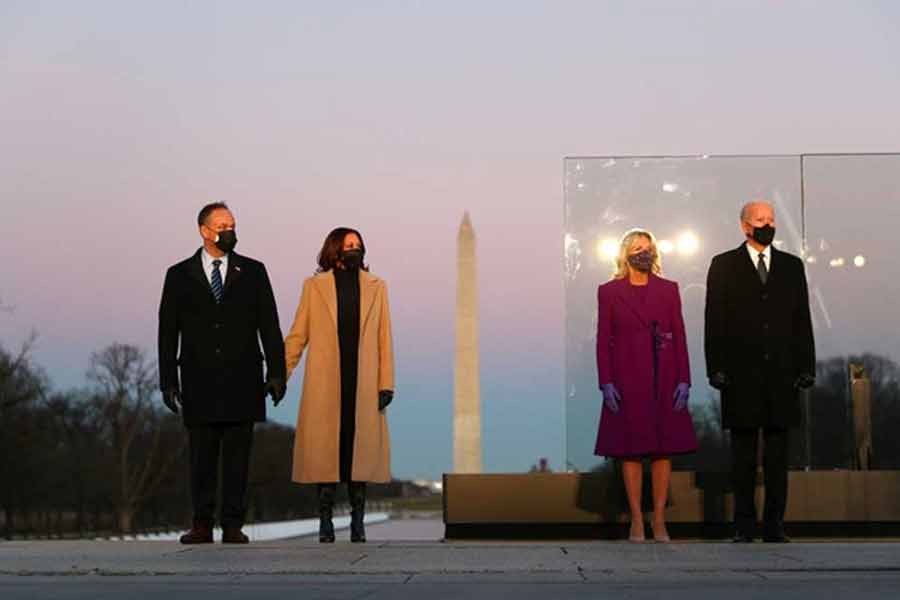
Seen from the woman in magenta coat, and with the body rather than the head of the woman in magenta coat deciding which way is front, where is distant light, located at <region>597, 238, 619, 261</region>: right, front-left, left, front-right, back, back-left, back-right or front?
back

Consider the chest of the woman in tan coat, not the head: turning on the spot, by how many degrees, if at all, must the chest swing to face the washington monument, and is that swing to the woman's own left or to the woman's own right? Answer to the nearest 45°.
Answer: approximately 180°

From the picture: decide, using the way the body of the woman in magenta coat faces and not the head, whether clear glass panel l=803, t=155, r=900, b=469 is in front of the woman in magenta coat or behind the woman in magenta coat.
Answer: behind

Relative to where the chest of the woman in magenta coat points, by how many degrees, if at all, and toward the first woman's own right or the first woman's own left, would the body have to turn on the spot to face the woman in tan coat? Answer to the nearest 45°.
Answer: approximately 90° to the first woman's own right

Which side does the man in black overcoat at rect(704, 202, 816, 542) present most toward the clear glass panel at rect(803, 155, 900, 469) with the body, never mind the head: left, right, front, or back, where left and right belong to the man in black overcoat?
back

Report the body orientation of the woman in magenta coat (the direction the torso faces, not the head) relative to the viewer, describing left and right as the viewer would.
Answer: facing the viewer

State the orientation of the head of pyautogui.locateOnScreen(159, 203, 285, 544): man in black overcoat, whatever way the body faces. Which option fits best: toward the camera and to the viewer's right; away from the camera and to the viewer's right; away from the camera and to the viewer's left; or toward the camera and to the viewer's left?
toward the camera and to the viewer's right

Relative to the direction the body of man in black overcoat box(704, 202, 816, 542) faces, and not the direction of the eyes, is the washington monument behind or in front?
behind

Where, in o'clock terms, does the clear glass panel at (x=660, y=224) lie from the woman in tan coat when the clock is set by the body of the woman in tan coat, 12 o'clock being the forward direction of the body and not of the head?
The clear glass panel is roughly at 8 o'clock from the woman in tan coat.

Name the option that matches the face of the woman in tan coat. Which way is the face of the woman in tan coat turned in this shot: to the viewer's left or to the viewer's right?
to the viewer's right

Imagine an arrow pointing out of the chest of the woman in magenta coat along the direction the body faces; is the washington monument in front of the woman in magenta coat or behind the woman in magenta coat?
behind

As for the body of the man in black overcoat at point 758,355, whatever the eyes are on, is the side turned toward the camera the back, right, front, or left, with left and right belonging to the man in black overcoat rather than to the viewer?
front

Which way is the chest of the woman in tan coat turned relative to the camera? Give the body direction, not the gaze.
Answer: toward the camera

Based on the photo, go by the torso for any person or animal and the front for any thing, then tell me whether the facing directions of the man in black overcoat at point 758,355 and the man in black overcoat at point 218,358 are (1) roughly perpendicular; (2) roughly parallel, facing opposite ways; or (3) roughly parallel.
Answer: roughly parallel

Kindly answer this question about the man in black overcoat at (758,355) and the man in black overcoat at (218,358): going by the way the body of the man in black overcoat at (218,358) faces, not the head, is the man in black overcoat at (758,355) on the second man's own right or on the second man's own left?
on the second man's own left

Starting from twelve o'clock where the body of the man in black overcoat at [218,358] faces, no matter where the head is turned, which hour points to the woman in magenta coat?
The woman in magenta coat is roughly at 9 o'clock from the man in black overcoat.
